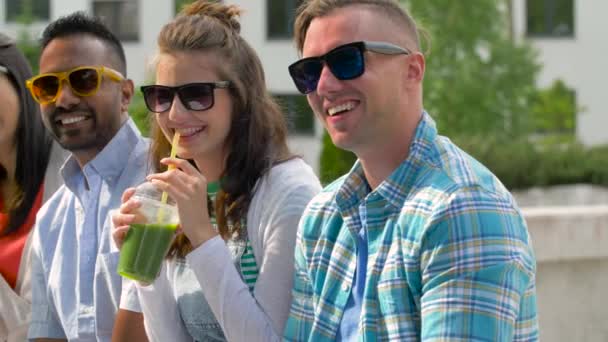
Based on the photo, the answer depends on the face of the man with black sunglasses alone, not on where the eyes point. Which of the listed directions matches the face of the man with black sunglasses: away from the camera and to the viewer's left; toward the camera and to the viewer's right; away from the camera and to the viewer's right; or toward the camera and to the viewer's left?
toward the camera and to the viewer's left

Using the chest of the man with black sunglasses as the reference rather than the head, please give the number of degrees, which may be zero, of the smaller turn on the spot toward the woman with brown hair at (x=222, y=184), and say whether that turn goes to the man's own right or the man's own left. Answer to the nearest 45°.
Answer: approximately 90° to the man's own right

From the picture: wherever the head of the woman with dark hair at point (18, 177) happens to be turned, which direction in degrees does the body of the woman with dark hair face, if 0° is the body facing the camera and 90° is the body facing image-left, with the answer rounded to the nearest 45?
approximately 45°

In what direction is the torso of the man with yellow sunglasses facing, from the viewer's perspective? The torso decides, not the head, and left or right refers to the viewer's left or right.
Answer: facing the viewer and to the left of the viewer

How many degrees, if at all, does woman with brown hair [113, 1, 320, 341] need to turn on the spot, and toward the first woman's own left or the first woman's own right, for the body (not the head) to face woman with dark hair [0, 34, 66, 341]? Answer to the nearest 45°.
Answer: approximately 90° to the first woman's own right

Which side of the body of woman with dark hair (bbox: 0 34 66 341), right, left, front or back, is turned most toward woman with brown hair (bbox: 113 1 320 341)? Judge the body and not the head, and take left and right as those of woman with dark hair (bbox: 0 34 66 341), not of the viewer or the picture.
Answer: left

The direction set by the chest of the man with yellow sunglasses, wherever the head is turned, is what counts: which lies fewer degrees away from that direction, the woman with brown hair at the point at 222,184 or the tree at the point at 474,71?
the woman with brown hair

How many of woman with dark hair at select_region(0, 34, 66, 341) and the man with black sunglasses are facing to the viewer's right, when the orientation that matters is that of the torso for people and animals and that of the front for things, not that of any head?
0
